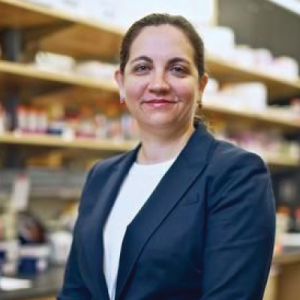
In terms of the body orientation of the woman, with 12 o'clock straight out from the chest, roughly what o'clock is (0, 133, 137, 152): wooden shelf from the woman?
The wooden shelf is roughly at 4 o'clock from the woman.

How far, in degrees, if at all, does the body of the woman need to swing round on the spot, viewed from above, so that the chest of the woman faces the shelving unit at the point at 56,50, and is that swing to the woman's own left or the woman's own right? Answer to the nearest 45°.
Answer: approximately 135° to the woman's own right

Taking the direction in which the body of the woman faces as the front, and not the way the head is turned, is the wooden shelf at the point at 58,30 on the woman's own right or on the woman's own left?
on the woman's own right

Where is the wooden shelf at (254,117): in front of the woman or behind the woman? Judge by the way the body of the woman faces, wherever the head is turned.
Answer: behind

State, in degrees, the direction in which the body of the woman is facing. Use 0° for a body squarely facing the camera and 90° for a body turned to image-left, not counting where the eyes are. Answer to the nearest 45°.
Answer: approximately 45°

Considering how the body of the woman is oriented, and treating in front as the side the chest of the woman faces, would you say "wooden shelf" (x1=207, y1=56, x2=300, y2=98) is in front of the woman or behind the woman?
behind
